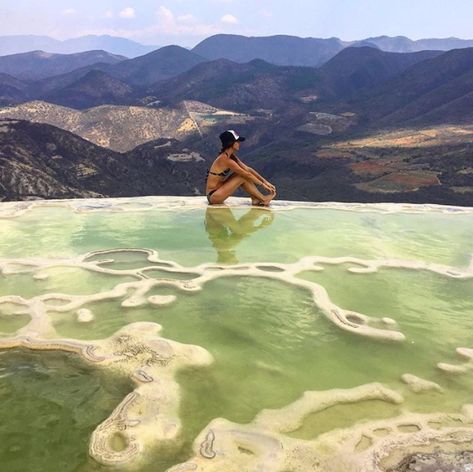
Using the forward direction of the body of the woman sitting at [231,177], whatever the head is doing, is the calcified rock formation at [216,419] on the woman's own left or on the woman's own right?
on the woman's own right

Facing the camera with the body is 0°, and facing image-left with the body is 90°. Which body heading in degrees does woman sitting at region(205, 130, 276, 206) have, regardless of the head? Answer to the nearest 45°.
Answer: approximately 270°

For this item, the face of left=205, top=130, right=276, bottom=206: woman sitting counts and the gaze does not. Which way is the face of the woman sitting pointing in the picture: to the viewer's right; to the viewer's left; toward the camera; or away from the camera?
to the viewer's right

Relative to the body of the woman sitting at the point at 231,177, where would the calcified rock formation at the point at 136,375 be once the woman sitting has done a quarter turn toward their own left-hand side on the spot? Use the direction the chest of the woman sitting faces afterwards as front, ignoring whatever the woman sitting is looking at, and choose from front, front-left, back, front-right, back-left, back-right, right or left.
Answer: back

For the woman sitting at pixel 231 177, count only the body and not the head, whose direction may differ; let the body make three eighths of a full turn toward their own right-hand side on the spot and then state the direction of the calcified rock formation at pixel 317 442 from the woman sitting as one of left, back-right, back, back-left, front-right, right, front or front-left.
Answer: front-left
